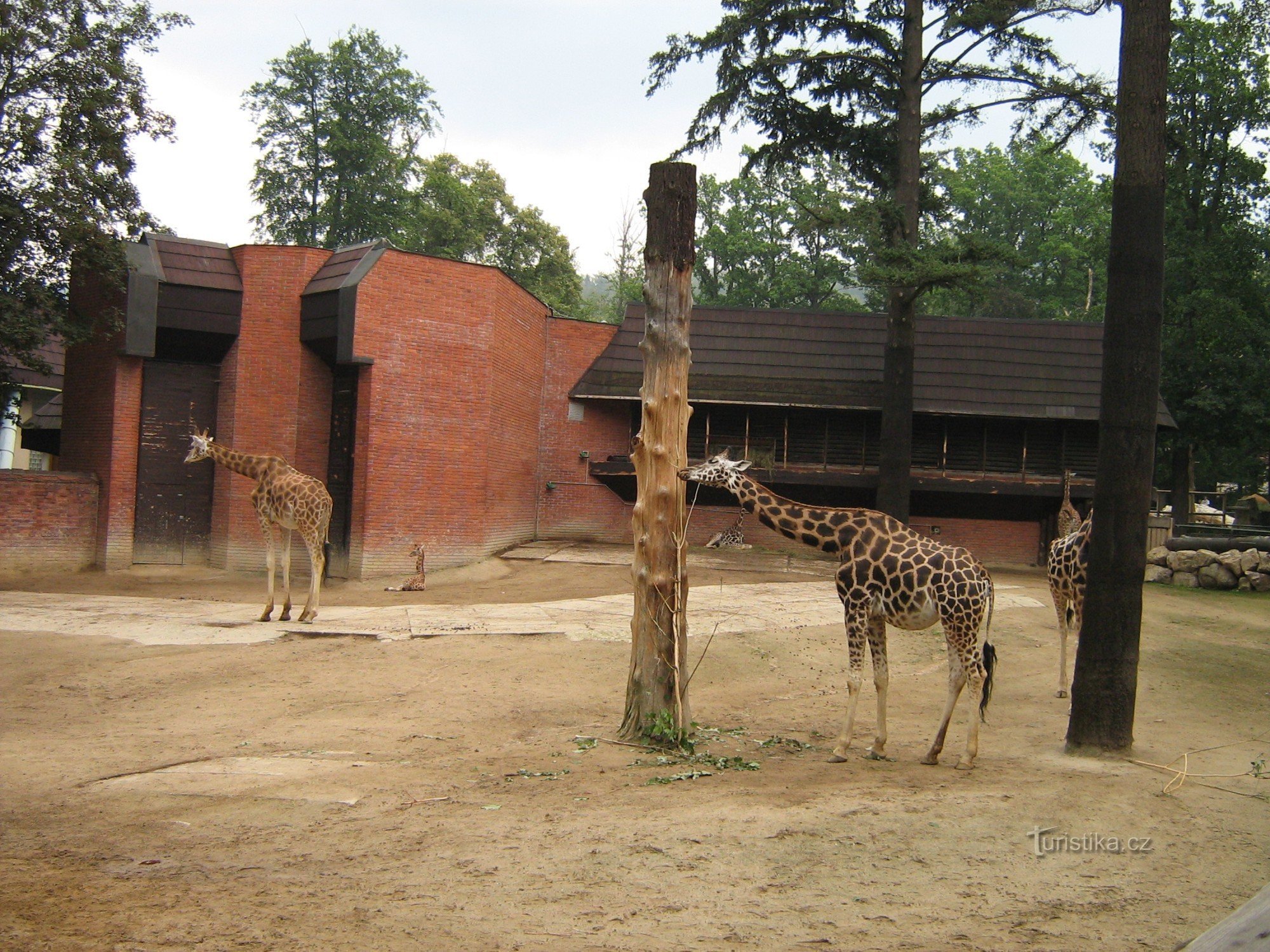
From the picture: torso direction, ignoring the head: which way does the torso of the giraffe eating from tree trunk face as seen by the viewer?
to the viewer's left

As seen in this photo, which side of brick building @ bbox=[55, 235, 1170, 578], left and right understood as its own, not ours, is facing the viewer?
front

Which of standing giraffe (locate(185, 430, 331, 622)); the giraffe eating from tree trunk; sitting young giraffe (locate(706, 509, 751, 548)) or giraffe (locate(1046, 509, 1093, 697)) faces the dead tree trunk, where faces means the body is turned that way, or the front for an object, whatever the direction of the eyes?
the giraffe eating from tree trunk

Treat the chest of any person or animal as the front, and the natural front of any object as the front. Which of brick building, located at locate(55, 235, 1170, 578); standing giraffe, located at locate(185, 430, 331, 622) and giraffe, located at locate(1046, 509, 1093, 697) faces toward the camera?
the brick building

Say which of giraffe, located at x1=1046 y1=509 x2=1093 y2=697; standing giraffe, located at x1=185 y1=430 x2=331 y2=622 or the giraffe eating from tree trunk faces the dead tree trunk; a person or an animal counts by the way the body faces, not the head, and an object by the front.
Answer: the giraffe eating from tree trunk

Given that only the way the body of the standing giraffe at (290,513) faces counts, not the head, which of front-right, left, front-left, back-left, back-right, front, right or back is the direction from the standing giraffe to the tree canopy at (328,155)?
right

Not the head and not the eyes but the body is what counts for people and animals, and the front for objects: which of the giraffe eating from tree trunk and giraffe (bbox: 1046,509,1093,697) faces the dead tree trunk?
the giraffe eating from tree trunk

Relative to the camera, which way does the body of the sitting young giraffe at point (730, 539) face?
to the viewer's right

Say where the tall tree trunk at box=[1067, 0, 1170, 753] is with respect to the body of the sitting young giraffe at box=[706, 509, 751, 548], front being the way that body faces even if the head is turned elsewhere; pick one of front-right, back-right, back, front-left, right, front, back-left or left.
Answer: right

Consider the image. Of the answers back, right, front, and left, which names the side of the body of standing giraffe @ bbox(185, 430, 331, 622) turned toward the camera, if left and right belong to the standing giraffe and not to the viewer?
left

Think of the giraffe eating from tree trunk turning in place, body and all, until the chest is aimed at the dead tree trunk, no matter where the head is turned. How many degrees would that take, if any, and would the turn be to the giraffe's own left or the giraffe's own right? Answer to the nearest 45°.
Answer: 0° — it already faces it

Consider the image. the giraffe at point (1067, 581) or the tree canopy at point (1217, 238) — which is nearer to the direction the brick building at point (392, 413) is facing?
the giraffe

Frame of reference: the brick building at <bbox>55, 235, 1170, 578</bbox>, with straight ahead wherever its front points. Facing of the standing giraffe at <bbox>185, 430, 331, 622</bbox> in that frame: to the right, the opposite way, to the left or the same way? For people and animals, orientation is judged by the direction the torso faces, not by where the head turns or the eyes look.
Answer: to the right

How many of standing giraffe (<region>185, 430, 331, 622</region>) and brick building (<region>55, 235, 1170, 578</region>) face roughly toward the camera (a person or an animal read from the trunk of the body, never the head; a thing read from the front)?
1
